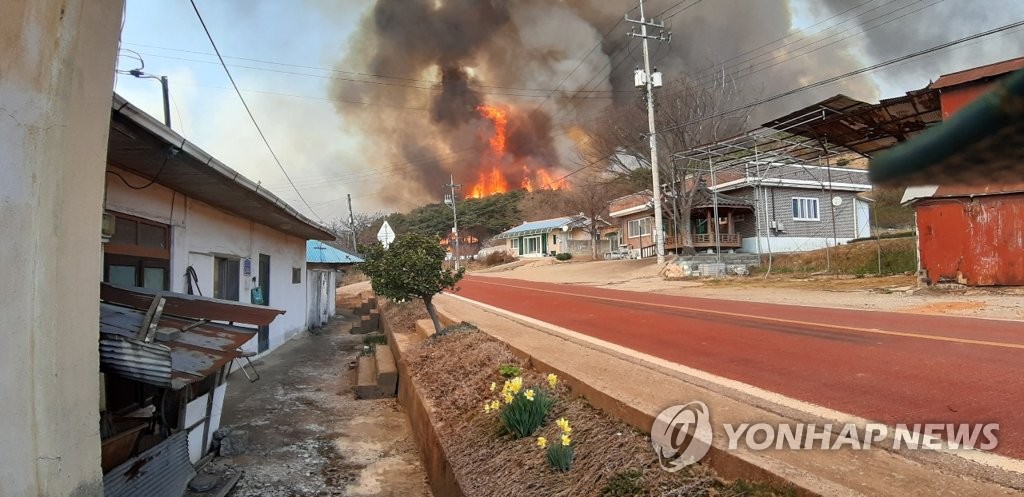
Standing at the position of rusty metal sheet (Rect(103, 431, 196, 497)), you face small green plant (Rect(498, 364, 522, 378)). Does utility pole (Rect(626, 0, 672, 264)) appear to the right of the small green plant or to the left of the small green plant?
left

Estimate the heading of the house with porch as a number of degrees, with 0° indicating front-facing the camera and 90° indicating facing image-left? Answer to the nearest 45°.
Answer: approximately 45°

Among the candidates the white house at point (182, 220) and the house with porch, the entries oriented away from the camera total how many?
0

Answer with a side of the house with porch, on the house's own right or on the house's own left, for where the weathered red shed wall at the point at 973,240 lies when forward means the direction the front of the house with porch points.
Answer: on the house's own left

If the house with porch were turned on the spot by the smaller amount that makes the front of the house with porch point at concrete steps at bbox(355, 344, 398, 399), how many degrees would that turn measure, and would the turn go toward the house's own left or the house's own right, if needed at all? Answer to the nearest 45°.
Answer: approximately 45° to the house's own left

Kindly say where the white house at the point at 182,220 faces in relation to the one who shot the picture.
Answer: facing the viewer and to the right of the viewer

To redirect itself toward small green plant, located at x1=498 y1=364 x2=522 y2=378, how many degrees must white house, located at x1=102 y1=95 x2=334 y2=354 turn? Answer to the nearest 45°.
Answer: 0° — it already faces it

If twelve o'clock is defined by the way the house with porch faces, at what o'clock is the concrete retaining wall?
The concrete retaining wall is roughly at 11 o'clock from the house with porch.

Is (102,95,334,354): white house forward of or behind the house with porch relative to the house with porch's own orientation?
forward

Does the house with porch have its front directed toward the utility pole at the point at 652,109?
yes
